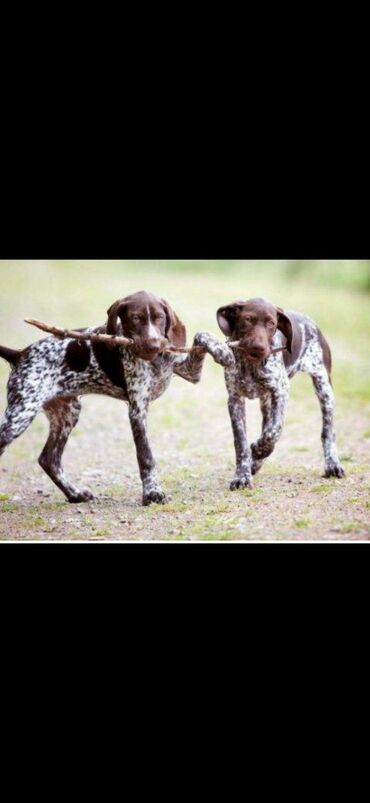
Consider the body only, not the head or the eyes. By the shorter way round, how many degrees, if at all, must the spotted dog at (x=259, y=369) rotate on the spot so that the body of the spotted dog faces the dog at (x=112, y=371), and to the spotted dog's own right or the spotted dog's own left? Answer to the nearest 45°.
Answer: approximately 45° to the spotted dog's own right

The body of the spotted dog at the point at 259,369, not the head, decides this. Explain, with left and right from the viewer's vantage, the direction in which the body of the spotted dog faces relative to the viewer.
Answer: facing the viewer and to the left of the viewer
